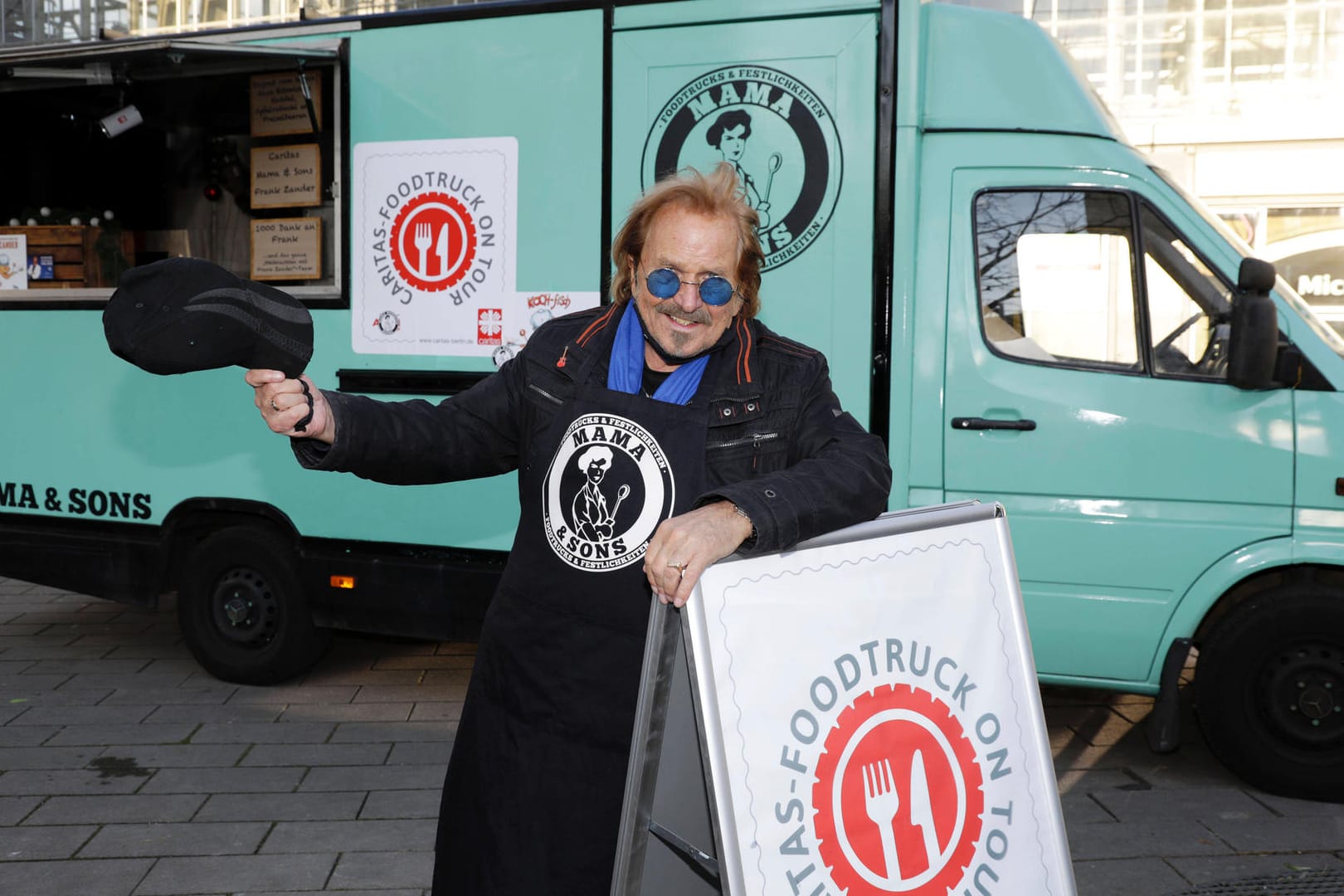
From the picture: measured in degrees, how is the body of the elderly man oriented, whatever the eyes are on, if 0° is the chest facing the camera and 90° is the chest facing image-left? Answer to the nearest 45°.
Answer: approximately 0°

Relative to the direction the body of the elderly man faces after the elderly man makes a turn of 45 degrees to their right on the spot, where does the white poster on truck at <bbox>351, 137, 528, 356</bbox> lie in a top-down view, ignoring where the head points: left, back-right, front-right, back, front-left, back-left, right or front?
back-right

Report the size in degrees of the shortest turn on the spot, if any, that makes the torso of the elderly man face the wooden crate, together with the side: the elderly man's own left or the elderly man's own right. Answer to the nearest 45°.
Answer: approximately 135° to the elderly man's own right
